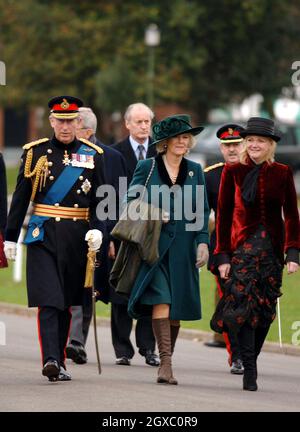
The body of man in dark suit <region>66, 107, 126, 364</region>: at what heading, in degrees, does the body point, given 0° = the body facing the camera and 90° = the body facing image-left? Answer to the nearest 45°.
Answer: approximately 45°

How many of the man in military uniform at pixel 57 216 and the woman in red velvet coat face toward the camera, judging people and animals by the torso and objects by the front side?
2

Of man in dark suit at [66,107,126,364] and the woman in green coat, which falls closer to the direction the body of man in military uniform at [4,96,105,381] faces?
the woman in green coat

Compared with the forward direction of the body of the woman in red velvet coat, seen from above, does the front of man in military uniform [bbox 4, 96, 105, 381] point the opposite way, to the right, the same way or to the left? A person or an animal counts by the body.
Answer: the same way

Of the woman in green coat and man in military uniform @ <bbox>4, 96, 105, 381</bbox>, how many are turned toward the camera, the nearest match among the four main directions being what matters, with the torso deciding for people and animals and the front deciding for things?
2

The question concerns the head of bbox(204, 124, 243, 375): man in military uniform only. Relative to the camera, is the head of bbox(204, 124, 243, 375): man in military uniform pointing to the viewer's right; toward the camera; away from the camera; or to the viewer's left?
toward the camera

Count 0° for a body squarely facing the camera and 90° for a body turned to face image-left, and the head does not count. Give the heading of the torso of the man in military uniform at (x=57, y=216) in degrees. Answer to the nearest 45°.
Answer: approximately 0°

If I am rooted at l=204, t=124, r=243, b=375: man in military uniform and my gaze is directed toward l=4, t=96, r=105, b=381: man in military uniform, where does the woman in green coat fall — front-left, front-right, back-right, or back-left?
front-left

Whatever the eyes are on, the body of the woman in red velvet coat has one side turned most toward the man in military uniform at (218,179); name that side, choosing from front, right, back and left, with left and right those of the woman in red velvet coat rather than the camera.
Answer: back

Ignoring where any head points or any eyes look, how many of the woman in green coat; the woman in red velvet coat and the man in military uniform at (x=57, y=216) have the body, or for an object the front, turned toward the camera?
3

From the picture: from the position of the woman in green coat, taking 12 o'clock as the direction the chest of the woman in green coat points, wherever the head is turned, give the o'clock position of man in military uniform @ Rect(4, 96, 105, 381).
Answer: The man in military uniform is roughly at 3 o'clock from the woman in green coat.

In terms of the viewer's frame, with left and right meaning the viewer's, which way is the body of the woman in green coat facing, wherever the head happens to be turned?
facing the viewer

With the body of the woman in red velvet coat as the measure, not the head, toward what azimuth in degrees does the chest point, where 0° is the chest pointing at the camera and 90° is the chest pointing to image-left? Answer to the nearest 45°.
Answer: approximately 0°

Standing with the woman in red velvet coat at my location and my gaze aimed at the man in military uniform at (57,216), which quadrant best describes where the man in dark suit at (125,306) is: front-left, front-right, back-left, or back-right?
front-right

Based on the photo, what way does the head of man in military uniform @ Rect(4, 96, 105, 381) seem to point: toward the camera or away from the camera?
toward the camera

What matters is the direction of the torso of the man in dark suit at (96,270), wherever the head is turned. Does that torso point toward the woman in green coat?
no

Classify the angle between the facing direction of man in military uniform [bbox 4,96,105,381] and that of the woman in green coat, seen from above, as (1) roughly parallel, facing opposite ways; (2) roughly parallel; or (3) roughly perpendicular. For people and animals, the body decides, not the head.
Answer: roughly parallel
